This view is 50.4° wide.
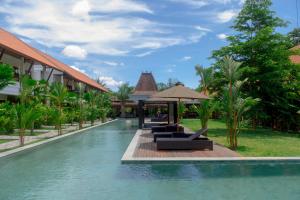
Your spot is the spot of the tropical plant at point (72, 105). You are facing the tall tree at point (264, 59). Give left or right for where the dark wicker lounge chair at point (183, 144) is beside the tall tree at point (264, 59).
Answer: right

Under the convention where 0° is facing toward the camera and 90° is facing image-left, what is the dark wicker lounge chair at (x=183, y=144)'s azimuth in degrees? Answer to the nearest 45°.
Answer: approximately 90°

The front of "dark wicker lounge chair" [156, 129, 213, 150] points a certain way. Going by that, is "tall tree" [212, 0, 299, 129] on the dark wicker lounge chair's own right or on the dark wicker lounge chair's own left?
on the dark wicker lounge chair's own right

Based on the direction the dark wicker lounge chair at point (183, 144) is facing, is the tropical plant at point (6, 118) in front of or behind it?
in front

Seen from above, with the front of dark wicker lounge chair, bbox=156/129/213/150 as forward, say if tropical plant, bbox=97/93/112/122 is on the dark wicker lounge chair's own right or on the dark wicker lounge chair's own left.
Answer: on the dark wicker lounge chair's own right

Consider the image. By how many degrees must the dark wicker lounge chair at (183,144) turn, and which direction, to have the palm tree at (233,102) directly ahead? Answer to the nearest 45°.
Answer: approximately 180°

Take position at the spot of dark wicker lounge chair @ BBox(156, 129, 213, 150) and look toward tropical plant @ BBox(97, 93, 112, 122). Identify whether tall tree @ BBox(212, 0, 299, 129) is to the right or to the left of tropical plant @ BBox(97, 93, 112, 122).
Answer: right

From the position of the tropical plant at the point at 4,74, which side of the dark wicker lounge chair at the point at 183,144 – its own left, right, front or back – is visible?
front

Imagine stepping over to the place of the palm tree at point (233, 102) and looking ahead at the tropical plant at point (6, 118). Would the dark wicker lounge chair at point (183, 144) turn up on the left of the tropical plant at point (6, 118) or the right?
left

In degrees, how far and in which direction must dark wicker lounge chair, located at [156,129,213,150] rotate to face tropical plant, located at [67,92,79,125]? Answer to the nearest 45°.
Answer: approximately 45° to its right
